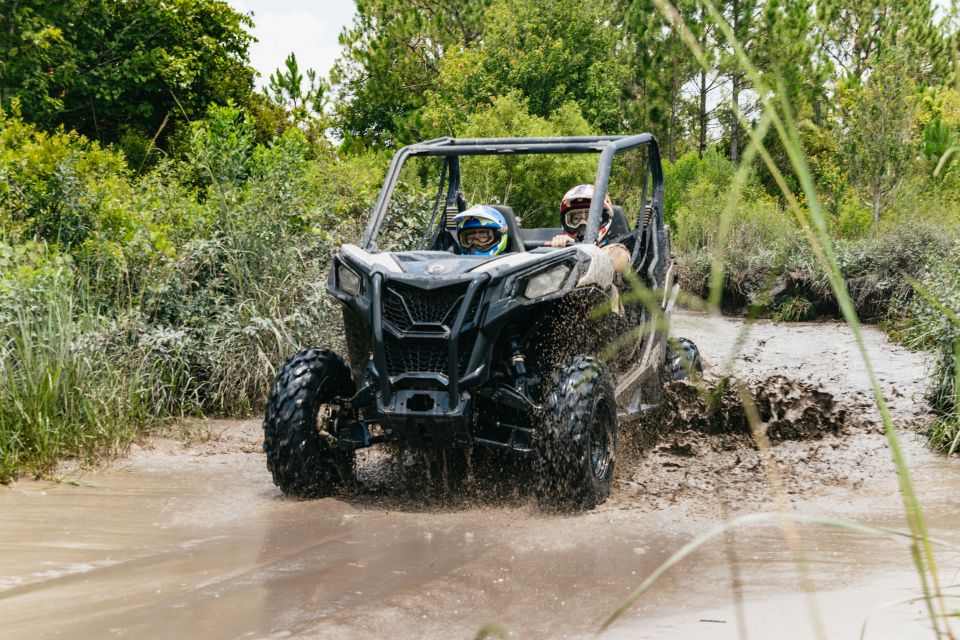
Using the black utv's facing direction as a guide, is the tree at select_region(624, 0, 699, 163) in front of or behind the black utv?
behind

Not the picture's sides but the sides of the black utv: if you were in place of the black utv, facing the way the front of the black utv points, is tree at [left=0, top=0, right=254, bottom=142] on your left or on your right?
on your right

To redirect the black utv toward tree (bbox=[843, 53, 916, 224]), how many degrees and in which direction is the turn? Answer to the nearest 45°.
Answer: approximately 180°

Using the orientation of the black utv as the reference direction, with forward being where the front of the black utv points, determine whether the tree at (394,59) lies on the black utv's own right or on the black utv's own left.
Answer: on the black utv's own right

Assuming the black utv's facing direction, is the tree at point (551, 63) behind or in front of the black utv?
behind

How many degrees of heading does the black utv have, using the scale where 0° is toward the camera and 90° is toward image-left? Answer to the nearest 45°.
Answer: approximately 45°
